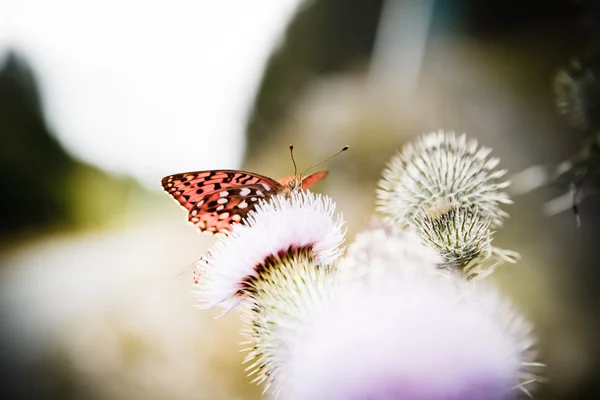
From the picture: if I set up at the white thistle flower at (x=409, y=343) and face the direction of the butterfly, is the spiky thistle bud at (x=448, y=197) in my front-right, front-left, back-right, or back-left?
front-right

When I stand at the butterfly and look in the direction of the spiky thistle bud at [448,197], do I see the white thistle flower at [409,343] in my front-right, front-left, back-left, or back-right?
front-right

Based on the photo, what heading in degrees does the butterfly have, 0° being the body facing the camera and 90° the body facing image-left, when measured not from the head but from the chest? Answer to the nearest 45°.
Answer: approximately 270°
